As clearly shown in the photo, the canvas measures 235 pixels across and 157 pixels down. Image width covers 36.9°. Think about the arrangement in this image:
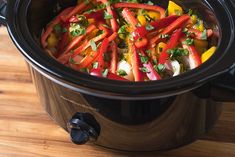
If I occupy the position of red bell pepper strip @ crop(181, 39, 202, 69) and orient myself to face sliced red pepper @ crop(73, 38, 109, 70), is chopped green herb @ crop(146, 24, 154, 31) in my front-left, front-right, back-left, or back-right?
front-right

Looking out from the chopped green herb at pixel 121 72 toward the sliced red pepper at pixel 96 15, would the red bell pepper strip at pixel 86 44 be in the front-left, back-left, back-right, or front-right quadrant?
front-left

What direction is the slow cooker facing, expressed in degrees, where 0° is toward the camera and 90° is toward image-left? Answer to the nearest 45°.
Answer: approximately 45°
